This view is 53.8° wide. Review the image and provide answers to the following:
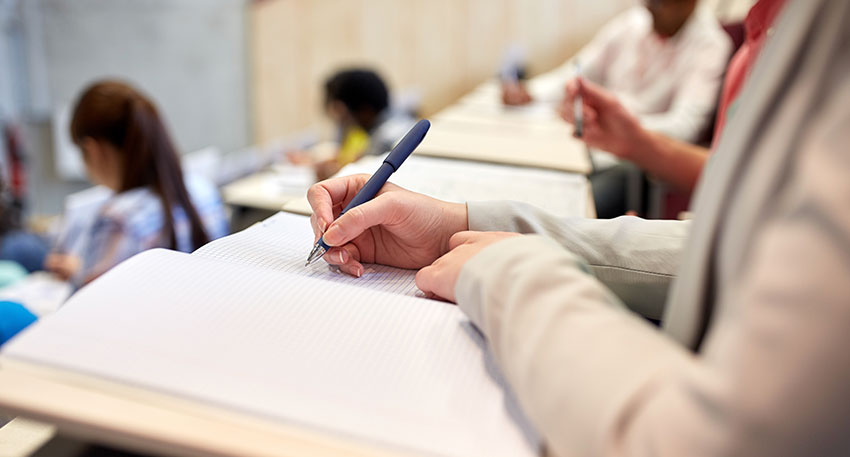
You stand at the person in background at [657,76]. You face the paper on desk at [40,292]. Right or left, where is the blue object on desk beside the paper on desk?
left

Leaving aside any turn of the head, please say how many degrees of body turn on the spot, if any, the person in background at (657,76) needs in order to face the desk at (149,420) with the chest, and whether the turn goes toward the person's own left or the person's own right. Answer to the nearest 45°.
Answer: approximately 45° to the person's own left

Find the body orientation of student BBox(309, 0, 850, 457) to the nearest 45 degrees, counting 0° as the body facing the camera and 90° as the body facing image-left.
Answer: approximately 90°

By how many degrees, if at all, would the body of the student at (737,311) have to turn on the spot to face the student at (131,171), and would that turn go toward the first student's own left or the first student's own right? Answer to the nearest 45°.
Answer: approximately 45° to the first student's own right

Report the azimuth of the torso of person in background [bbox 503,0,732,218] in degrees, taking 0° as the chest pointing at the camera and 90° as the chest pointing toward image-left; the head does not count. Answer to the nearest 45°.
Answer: approximately 45°

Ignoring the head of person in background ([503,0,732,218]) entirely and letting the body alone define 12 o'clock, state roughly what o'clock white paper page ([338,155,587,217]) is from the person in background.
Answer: The white paper page is roughly at 11 o'clock from the person in background.

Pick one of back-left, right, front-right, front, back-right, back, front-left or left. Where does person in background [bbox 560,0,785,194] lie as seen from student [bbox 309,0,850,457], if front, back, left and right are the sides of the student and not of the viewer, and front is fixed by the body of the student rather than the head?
right
